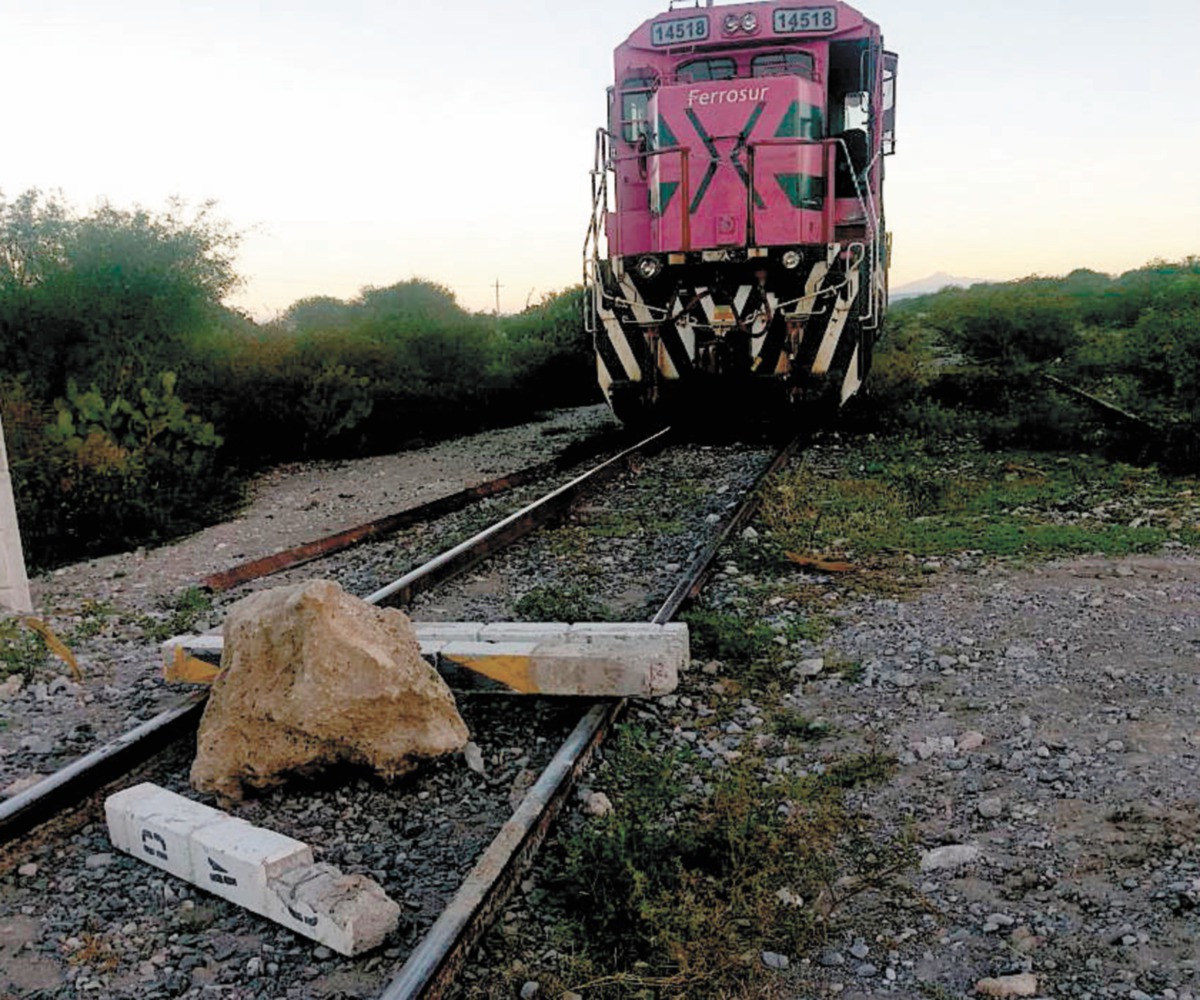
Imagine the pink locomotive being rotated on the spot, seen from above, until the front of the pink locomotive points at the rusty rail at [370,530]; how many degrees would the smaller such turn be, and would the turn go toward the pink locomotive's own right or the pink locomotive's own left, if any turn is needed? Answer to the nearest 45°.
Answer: approximately 45° to the pink locomotive's own right

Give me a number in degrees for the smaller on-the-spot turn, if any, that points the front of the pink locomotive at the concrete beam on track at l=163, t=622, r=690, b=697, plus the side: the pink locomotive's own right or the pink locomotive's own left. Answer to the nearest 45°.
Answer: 0° — it already faces it

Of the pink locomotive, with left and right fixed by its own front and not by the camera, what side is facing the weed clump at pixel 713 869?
front

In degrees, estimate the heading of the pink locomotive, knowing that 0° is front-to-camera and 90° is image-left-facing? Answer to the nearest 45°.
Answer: approximately 0°

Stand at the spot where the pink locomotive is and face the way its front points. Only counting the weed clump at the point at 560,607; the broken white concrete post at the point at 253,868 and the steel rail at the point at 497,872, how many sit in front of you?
3

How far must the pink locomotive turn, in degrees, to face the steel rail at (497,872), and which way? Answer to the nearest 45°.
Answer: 0° — it already faces it

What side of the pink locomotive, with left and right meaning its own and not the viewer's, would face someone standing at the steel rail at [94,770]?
front

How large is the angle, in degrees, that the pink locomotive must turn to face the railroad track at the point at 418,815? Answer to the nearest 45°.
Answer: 0° — it already faces it

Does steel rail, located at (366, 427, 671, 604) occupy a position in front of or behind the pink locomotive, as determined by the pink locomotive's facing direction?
in front

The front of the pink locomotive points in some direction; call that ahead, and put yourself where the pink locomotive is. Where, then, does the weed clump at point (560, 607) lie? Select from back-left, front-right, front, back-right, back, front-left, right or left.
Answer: front

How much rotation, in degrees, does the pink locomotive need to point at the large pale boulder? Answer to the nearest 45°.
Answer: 0° — it already faces it
